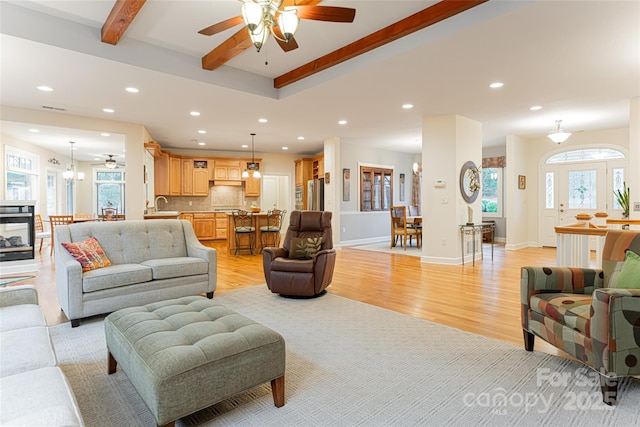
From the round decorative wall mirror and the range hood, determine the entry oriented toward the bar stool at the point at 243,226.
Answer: the range hood

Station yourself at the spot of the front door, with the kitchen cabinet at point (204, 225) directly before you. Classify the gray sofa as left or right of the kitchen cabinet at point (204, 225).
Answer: left

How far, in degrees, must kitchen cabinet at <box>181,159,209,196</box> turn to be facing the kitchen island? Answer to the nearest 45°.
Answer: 0° — it already faces it

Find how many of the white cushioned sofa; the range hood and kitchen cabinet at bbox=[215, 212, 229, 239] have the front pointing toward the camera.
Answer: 2

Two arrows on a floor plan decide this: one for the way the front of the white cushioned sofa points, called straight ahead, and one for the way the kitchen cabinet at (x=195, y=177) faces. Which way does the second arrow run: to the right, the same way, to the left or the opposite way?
to the right

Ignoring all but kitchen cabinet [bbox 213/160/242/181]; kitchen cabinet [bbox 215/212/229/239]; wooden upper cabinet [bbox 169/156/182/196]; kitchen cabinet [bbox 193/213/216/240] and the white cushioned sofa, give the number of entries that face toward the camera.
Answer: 4

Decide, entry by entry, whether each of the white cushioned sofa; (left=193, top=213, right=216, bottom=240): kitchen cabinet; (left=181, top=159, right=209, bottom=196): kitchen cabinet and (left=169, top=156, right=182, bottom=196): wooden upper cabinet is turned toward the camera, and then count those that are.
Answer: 3

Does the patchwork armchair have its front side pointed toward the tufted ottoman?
yes

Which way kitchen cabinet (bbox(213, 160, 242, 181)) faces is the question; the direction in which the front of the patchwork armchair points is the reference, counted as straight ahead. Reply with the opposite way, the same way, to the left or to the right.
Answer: to the left
